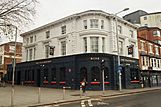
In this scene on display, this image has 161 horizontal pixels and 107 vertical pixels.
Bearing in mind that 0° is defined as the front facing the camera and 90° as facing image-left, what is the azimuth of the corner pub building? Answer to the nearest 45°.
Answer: approximately 0°

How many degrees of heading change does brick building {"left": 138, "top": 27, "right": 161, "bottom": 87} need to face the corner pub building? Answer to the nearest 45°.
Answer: approximately 90° to its right

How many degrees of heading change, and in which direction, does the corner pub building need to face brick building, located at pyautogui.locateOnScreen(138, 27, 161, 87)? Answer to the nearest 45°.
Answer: approximately 135° to its left
